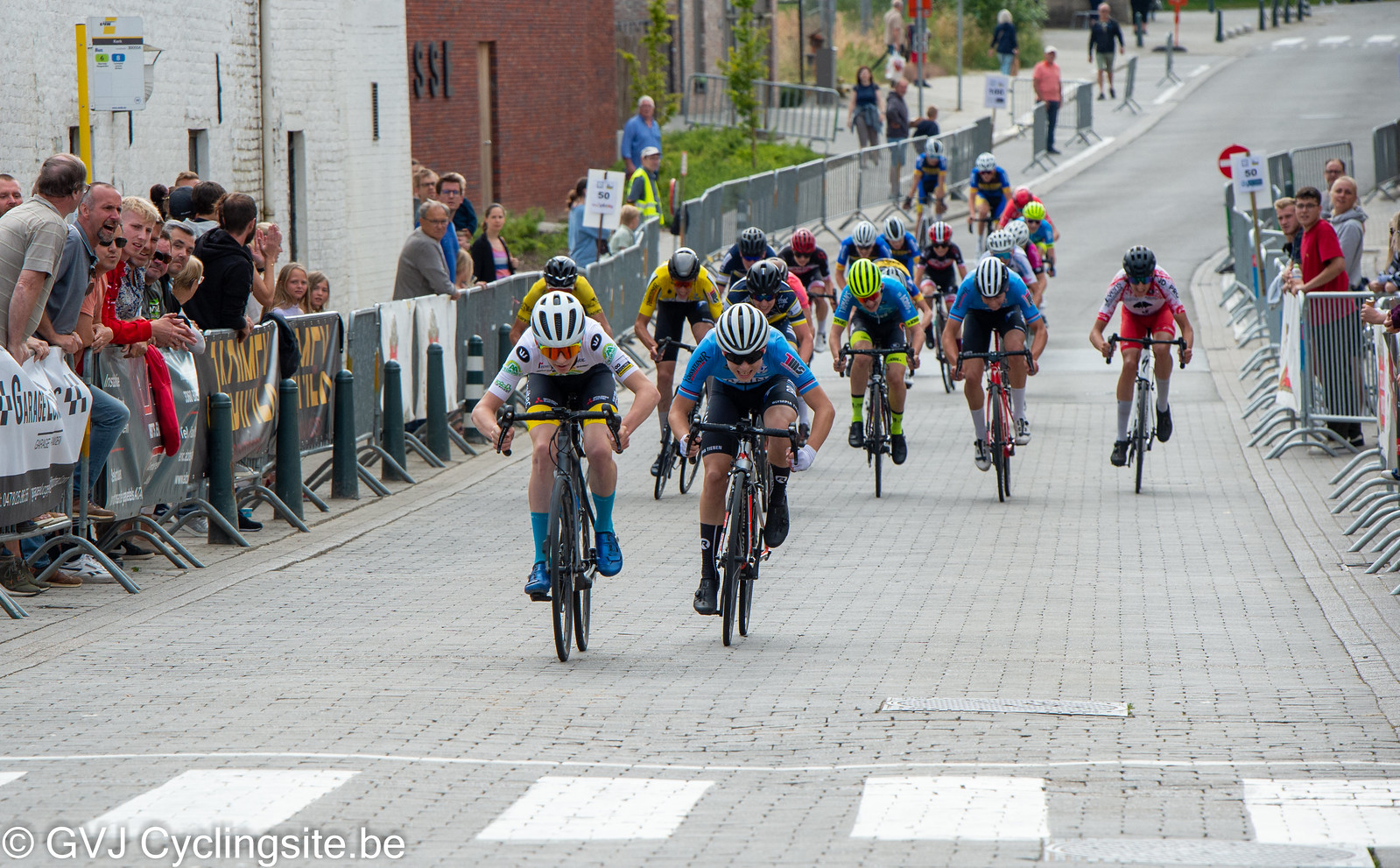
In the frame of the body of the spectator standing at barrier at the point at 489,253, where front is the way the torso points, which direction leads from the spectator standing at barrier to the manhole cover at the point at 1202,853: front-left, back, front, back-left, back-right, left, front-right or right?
front-right

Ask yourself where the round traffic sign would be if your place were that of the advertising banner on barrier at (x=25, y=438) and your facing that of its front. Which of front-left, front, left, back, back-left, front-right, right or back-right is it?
left

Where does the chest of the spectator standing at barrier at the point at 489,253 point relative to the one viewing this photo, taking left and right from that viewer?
facing the viewer and to the right of the viewer

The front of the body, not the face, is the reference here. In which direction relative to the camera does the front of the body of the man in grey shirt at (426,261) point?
to the viewer's right

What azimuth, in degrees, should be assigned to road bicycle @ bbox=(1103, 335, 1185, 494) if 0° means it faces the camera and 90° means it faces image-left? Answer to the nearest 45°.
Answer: approximately 0°
